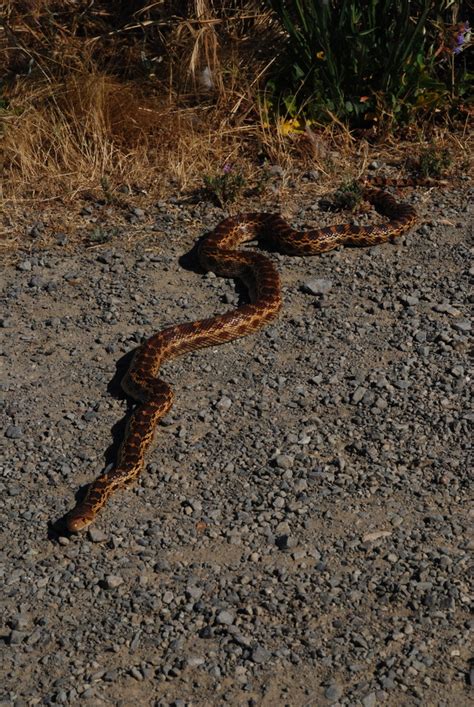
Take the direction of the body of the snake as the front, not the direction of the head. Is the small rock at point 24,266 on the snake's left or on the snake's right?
on the snake's right

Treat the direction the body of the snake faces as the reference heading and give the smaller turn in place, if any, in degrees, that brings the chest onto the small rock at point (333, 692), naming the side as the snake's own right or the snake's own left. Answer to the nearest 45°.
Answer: approximately 45° to the snake's own left

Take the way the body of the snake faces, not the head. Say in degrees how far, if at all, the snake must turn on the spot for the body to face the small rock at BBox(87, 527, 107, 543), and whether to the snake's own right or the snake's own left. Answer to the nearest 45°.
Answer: approximately 45° to the snake's own left

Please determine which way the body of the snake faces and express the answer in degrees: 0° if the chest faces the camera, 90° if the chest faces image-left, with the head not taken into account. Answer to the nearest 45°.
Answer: approximately 45°

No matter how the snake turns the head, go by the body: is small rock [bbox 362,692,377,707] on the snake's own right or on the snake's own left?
on the snake's own left

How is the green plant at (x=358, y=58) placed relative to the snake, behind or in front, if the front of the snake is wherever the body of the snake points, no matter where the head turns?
behind

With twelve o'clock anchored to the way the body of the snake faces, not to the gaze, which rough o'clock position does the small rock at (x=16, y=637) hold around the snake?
The small rock is roughly at 11 o'clock from the snake.
